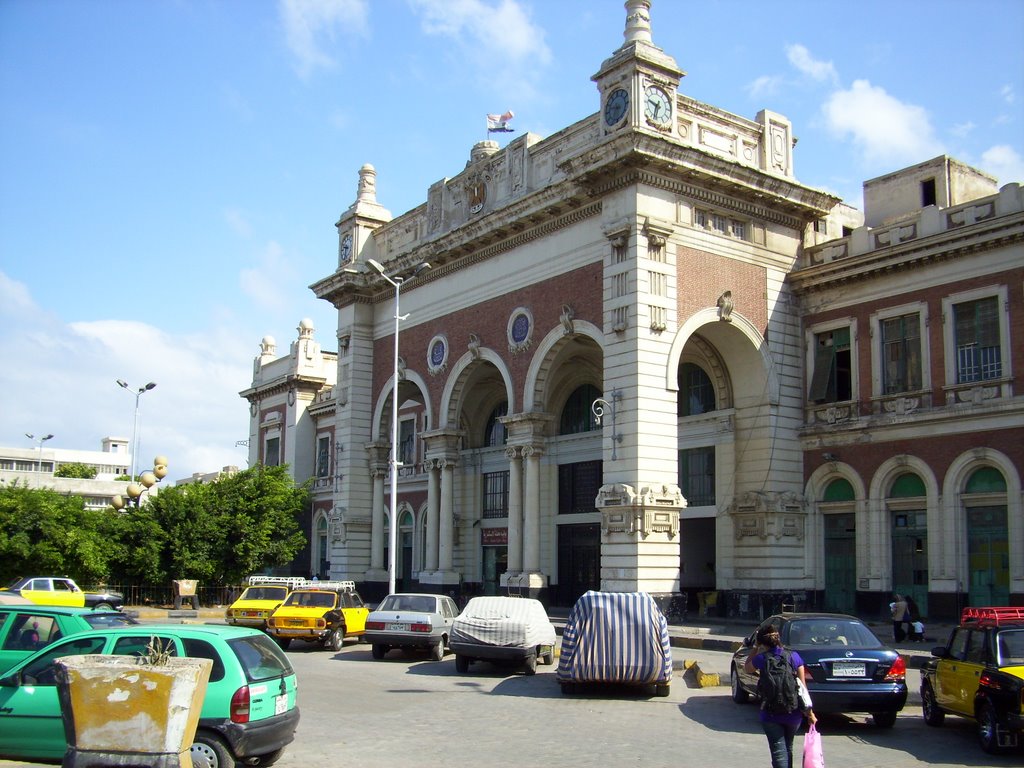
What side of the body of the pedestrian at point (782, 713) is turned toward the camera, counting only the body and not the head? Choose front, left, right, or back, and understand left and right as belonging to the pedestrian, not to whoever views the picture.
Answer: back

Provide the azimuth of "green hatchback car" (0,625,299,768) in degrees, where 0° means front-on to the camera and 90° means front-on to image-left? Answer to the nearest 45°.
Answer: approximately 135°

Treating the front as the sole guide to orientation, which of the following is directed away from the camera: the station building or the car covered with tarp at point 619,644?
the car covered with tarp

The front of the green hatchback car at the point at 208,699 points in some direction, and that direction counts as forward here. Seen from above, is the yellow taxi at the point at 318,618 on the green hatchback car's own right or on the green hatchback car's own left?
on the green hatchback car's own right
